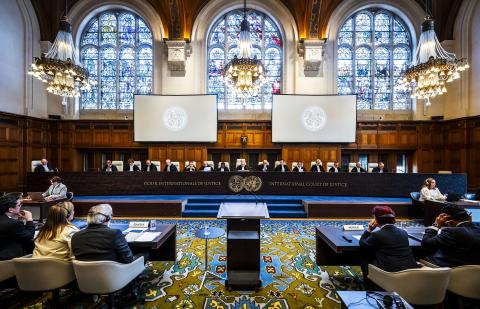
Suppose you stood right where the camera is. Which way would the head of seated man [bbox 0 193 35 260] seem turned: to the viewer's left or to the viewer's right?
to the viewer's right

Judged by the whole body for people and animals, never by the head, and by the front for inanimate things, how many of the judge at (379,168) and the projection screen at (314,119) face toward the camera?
2

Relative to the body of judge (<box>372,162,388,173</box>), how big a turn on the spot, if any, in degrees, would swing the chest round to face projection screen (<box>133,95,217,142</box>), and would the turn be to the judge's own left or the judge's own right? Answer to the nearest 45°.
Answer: approximately 90° to the judge's own right

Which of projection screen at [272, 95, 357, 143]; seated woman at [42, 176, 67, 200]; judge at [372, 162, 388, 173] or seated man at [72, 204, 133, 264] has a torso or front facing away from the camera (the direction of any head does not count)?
the seated man

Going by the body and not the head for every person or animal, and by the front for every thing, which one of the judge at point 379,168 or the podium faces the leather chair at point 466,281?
the judge

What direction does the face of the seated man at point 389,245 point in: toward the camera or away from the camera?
away from the camera

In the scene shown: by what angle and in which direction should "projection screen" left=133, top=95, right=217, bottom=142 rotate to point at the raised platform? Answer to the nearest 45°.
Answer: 0° — it already faces it

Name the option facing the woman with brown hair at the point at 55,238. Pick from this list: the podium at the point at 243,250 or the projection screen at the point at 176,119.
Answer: the projection screen
